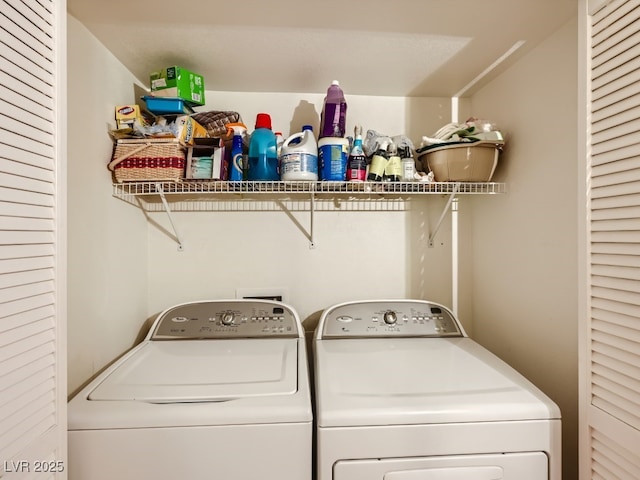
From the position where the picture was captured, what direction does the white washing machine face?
facing the viewer

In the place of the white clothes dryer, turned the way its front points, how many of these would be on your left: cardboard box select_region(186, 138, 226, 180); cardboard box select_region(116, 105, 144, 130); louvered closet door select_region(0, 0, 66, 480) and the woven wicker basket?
0

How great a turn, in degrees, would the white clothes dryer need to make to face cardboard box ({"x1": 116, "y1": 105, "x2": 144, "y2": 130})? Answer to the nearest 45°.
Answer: approximately 90° to its right

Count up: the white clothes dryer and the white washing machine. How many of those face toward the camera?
2

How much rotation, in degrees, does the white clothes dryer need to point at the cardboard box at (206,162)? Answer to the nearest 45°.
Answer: approximately 90° to its right

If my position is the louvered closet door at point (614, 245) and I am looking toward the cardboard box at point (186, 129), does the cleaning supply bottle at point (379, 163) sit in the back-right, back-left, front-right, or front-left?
front-right

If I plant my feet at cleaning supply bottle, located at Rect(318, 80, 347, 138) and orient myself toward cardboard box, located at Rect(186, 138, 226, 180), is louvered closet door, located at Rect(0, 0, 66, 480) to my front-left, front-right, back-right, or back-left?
front-left

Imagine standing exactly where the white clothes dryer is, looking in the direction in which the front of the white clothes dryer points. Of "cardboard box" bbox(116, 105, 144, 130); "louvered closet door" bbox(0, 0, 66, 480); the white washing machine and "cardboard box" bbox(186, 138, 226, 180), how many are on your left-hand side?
0

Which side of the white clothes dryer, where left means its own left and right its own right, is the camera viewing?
front
